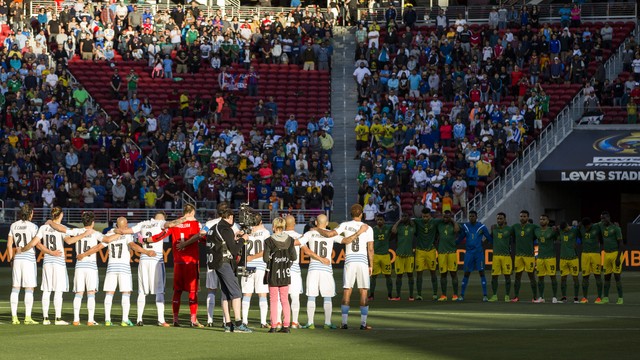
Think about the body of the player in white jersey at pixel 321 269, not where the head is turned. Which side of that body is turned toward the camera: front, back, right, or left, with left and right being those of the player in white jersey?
back

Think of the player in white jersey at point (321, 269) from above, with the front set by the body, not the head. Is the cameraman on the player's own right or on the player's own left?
on the player's own left

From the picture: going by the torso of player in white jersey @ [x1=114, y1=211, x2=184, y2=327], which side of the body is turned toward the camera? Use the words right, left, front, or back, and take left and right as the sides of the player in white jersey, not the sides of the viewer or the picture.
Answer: back

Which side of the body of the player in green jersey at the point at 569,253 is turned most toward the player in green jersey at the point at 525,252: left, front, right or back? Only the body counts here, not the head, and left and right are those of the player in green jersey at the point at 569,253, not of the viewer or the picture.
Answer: right

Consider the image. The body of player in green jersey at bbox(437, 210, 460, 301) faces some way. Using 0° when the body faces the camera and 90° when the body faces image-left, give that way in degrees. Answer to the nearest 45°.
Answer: approximately 0°

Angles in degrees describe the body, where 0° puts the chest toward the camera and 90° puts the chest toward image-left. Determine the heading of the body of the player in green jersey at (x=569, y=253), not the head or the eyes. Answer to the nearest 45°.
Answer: approximately 0°
